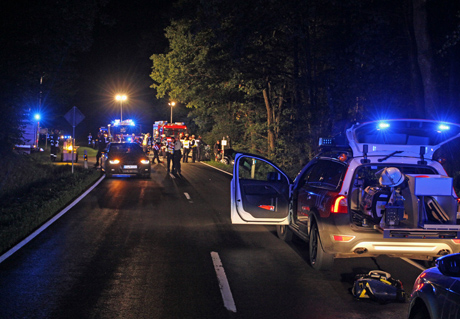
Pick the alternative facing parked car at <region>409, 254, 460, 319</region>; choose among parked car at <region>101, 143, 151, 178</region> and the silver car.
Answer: parked car at <region>101, 143, 151, 178</region>

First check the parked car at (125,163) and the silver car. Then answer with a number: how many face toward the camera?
1

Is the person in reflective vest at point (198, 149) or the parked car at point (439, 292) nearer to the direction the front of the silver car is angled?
the person in reflective vest

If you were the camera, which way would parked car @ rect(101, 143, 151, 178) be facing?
facing the viewer

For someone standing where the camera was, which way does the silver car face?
facing away from the viewer and to the left of the viewer

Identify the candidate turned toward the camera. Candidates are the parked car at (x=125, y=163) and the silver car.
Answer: the parked car

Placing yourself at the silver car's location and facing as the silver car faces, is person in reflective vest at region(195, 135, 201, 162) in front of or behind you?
in front

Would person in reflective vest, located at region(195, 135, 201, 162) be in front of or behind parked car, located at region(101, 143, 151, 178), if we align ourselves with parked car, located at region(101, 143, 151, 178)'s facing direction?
behind

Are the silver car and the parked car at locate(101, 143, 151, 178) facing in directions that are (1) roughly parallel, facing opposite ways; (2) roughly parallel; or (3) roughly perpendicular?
roughly parallel, facing opposite ways

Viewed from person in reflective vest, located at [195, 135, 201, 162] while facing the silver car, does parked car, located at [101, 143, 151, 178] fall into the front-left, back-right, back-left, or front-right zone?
front-right

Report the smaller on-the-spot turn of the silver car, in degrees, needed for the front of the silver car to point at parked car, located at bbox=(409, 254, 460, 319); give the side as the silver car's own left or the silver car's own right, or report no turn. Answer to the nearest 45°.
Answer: approximately 135° to the silver car's own left

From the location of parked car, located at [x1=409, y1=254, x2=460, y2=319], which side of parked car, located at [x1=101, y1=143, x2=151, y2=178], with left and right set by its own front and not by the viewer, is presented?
front

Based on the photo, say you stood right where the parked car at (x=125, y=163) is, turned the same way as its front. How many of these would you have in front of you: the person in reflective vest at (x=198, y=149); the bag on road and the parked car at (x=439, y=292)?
2
